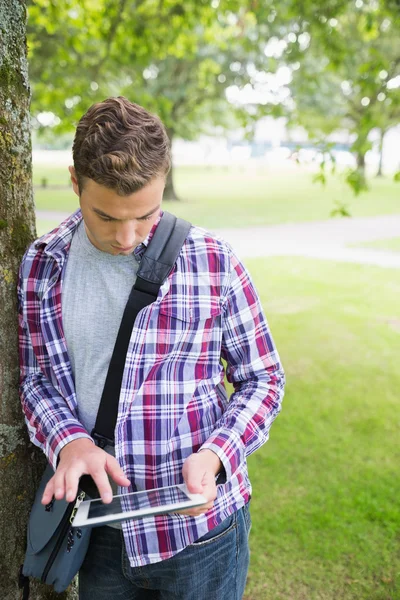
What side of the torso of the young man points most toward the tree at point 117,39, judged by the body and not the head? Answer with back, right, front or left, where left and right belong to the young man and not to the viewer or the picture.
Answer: back

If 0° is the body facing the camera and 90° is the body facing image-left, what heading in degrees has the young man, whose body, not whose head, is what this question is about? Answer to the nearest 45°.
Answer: approximately 0°

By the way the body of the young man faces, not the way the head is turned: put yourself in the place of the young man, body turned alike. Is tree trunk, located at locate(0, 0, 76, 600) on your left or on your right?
on your right
